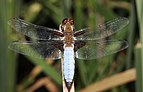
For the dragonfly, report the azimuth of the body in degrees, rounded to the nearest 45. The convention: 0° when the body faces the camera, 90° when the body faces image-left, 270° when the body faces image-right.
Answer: approximately 180°
